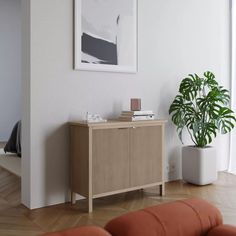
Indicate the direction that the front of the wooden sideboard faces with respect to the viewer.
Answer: facing the viewer and to the right of the viewer

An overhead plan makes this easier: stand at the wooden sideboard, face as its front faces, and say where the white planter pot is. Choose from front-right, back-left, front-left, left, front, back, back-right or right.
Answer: left

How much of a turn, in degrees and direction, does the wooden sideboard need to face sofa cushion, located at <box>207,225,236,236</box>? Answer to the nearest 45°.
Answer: approximately 45° to its right

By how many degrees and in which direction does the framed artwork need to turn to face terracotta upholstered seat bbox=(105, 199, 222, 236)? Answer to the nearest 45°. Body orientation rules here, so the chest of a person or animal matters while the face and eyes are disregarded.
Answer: approximately 45° to its right

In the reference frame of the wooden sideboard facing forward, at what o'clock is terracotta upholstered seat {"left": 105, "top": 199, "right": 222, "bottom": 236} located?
The terracotta upholstered seat is roughly at 1 o'clock from the wooden sideboard.

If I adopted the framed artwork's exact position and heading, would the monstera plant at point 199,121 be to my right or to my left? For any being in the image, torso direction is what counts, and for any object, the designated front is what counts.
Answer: on my left

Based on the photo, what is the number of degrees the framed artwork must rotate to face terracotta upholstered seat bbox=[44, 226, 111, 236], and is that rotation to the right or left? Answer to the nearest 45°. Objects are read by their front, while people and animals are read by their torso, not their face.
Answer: approximately 45° to its right

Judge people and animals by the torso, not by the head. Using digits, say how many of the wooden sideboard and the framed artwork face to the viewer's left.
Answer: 0
